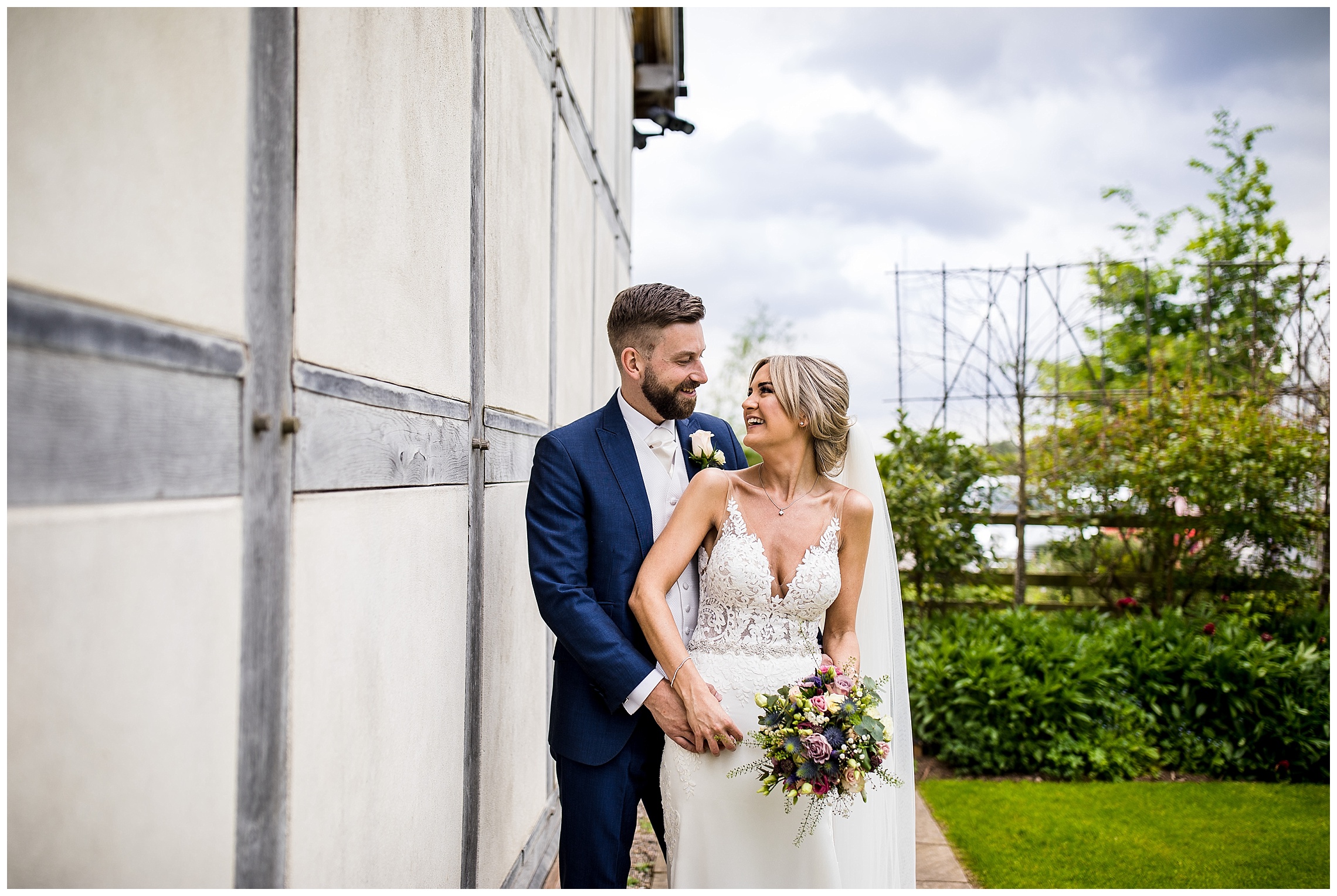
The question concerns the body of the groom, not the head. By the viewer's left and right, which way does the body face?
facing the viewer and to the right of the viewer

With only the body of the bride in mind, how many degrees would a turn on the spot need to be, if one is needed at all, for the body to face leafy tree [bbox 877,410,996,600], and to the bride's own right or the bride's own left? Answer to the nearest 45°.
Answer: approximately 180°

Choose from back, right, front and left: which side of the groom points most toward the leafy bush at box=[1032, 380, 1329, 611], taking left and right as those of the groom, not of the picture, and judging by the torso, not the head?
left

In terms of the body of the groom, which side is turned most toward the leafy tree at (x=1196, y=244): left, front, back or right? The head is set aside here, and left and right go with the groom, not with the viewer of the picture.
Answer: left

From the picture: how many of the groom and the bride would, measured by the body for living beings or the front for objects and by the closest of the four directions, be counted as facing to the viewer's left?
0

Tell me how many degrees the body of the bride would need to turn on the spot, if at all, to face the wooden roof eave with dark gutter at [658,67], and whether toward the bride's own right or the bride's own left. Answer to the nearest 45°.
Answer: approximately 180°

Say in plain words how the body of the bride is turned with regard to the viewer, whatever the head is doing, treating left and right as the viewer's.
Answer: facing the viewer

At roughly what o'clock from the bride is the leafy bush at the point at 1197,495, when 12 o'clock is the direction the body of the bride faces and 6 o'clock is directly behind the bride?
The leafy bush is roughly at 7 o'clock from the bride.

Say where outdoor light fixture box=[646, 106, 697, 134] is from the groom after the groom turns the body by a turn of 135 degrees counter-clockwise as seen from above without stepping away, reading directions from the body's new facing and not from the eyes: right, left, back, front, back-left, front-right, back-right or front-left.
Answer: front

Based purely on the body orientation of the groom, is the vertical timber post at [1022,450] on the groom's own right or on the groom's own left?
on the groom's own left
